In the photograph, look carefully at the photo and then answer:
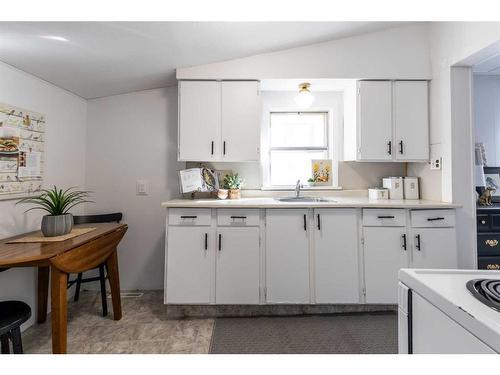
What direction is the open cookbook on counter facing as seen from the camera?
toward the camera

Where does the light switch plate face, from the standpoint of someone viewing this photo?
facing the viewer

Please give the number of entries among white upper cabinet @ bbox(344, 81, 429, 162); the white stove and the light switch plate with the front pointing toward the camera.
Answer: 2

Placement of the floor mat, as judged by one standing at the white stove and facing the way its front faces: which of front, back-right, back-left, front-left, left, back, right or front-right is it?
front

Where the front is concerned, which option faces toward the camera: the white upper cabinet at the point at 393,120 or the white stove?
the white upper cabinet

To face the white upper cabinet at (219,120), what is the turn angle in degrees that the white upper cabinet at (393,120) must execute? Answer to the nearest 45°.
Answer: approximately 45° to its right

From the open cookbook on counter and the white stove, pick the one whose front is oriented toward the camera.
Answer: the open cookbook on counter

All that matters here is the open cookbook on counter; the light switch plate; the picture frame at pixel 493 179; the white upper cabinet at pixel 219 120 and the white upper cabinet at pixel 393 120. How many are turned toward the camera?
5

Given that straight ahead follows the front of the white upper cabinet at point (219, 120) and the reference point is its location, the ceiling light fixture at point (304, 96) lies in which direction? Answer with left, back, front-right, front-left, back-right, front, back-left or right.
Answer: left

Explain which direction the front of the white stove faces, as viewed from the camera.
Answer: facing away from the viewer and to the left of the viewer

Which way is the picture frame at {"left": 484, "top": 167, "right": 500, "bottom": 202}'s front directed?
toward the camera

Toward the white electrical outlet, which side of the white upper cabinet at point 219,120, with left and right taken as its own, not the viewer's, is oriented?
left

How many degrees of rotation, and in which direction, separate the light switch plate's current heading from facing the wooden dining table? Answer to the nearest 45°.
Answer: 0° — it already faces it

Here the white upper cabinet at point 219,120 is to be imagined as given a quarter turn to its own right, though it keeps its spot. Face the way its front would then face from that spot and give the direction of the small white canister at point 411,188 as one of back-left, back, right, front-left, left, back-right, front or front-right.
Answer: back
